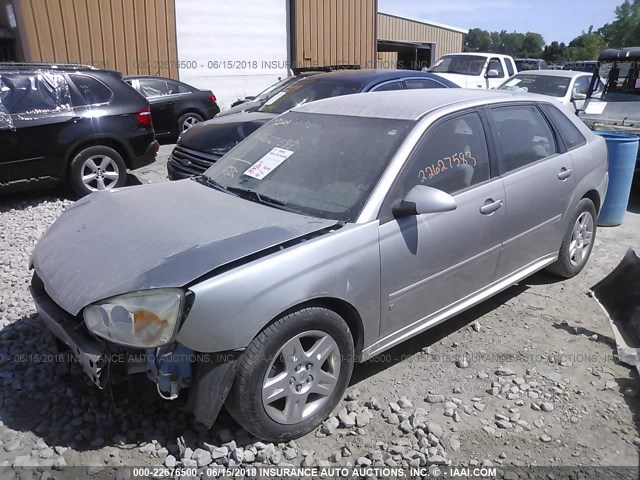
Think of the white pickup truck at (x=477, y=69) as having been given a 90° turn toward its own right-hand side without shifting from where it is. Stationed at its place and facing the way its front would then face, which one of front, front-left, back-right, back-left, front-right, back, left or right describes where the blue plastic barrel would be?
back-left

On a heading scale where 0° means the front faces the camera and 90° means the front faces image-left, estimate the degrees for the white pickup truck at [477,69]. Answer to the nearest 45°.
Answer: approximately 45°

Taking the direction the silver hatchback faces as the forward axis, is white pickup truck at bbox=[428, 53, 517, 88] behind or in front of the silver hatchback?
behind

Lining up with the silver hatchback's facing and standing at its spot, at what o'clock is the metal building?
The metal building is roughly at 4 o'clock from the silver hatchback.

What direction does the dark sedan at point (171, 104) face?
to the viewer's left

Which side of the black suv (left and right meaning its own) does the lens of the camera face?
left
